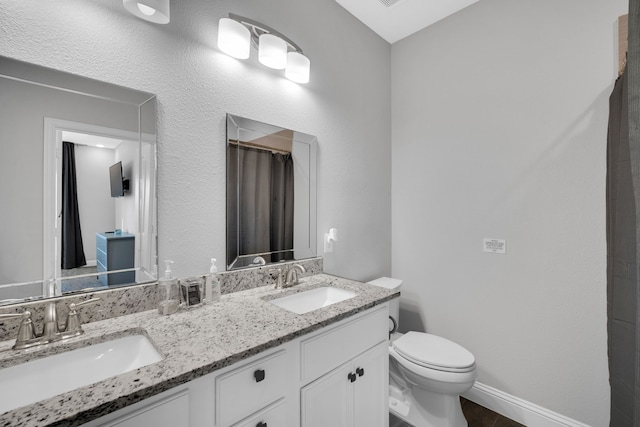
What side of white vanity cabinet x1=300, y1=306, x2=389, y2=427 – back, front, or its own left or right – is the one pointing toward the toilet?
left

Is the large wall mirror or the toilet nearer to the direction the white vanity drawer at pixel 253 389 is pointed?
the toilet

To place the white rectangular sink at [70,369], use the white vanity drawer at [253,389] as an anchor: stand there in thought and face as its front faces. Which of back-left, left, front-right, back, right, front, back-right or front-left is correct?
back-right

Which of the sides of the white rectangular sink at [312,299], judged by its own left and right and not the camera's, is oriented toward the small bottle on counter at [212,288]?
right

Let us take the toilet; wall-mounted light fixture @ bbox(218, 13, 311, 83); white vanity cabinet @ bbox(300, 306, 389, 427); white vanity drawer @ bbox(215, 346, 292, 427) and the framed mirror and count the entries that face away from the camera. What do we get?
0

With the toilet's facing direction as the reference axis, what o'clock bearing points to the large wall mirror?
The large wall mirror is roughly at 3 o'clock from the toilet.

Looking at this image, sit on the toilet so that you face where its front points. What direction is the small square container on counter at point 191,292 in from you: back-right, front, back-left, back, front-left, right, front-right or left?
right

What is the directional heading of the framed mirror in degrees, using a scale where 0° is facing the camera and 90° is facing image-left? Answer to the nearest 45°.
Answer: approximately 315°

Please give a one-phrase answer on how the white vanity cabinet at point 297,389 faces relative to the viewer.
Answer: facing the viewer and to the right of the viewer
